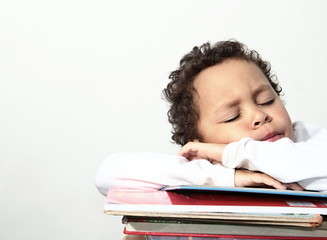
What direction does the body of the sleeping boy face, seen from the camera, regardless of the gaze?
toward the camera
